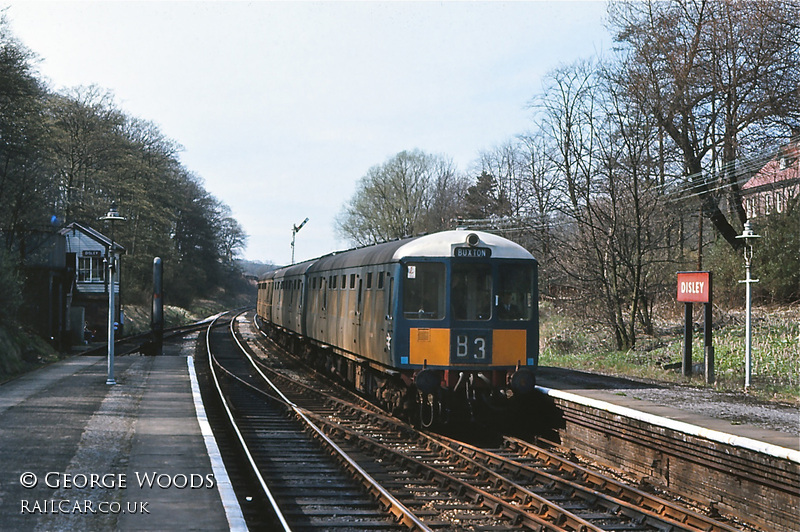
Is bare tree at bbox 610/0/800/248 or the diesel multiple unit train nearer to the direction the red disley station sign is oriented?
the diesel multiple unit train

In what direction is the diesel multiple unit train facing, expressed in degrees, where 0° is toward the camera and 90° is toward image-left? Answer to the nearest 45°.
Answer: approximately 0°

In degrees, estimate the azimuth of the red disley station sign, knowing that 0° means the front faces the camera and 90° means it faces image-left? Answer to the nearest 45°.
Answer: approximately 45°

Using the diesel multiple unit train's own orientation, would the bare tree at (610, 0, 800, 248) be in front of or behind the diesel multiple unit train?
behind

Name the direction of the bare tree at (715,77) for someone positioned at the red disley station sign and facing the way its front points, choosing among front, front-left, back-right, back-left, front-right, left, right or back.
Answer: back-right
